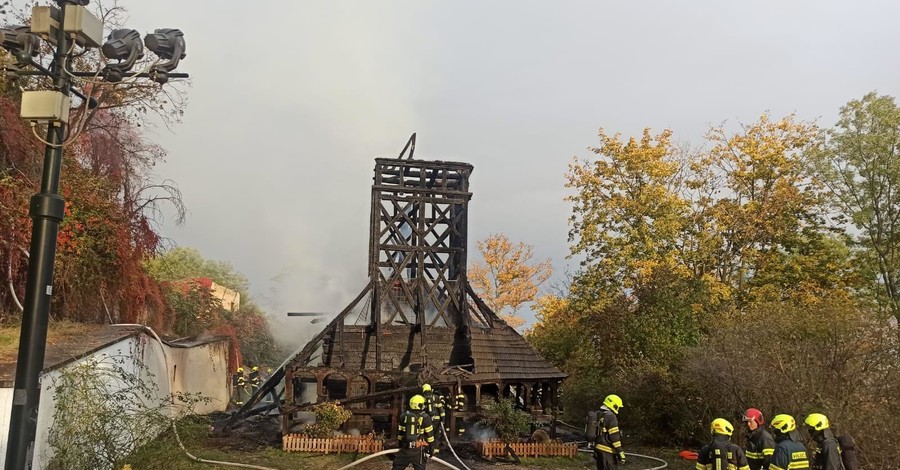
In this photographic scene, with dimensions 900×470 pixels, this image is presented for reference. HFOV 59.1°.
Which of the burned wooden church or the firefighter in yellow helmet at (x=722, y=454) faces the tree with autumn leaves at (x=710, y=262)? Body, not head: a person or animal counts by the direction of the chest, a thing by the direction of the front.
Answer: the firefighter in yellow helmet

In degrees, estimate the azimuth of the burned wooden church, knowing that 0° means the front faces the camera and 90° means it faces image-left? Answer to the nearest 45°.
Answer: approximately 0°

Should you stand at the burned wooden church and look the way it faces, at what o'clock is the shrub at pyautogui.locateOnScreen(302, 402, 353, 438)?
The shrub is roughly at 1 o'clock from the burned wooden church.

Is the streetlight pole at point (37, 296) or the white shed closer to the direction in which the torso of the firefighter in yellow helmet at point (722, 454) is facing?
the white shed

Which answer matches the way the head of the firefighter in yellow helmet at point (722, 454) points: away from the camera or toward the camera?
away from the camera

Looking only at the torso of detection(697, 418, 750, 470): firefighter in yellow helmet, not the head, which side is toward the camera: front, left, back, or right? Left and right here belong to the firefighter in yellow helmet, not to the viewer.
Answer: back
